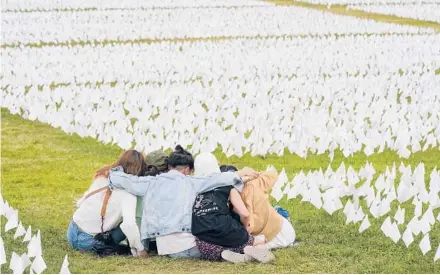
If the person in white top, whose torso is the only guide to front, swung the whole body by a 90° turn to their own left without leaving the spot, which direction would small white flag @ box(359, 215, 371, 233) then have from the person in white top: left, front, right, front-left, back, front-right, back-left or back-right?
back-right

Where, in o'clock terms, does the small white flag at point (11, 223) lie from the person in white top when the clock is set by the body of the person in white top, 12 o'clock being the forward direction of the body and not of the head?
The small white flag is roughly at 9 o'clock from the person in white top.

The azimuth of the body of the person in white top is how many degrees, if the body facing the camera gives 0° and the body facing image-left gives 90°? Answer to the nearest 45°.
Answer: approximately 225°

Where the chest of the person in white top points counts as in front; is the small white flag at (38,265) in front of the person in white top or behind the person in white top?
behind

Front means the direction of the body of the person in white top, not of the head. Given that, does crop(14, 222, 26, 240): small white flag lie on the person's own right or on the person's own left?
on the person's own left

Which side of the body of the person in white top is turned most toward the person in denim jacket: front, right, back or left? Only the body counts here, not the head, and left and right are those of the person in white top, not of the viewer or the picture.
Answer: right

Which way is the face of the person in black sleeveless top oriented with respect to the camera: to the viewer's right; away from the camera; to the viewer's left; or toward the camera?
away from the camera

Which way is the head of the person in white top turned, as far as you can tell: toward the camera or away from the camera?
away from the camera

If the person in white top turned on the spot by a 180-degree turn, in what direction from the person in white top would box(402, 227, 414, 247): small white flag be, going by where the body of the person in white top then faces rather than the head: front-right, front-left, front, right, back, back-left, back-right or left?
back-left

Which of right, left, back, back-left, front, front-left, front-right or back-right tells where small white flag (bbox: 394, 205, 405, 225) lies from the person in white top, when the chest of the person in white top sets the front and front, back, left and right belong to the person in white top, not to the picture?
front-right

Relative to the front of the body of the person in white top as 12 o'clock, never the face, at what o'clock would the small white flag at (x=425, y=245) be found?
The small white flag is roughly at 2 o'clock from the person in white top.
